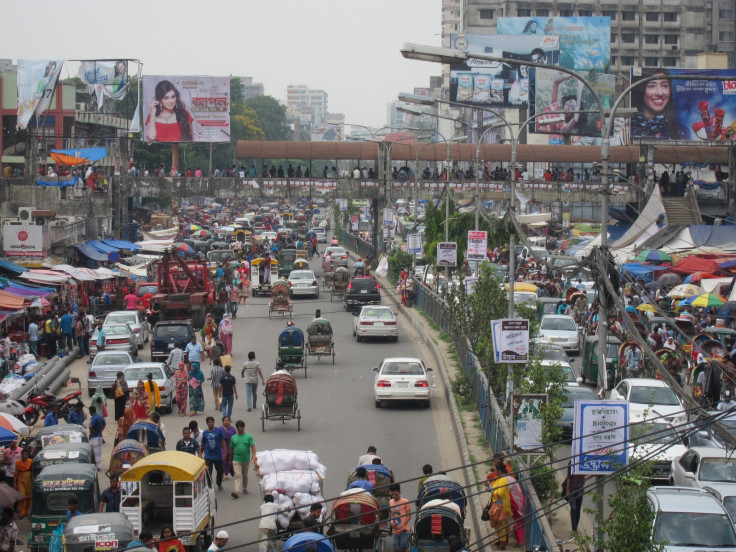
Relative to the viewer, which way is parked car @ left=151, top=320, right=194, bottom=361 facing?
away from the camera

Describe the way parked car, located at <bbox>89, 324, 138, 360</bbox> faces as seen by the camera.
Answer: facing away from the viewer

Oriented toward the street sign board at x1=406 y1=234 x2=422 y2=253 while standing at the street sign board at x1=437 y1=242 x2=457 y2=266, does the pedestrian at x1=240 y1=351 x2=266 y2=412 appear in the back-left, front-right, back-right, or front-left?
back-left

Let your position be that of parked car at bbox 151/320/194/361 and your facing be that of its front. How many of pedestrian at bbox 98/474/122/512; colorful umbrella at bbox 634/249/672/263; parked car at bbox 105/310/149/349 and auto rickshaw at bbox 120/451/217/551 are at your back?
2

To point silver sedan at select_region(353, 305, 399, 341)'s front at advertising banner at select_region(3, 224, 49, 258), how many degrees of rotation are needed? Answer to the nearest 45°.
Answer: approximately 90° to its left

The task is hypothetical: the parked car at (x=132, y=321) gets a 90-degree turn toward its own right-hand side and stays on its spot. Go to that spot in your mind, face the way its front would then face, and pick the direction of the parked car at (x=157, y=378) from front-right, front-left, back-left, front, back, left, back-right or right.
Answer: right

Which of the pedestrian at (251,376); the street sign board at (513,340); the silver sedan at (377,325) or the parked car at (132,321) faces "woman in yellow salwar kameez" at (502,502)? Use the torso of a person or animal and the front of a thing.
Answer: the street sign board

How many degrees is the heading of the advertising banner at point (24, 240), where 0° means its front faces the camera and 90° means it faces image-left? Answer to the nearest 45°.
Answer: approximately 0°

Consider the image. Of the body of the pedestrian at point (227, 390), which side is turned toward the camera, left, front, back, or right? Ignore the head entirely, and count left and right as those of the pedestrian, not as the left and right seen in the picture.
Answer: back

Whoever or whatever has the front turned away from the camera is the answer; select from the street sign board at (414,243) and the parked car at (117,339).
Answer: the parked car
